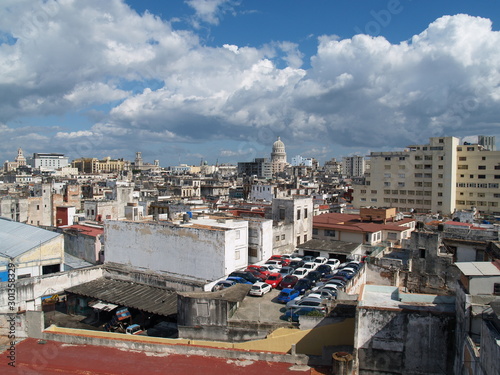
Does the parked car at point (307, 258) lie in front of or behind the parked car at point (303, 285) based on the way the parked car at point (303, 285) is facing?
behind

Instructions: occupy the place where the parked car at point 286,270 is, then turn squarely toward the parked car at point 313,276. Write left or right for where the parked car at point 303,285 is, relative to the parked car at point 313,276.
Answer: right

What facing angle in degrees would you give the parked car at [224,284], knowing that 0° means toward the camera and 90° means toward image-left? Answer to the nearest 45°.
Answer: approximately 45°

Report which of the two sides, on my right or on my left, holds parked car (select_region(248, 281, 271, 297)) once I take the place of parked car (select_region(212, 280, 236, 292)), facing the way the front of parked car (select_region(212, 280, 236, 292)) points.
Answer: on my left

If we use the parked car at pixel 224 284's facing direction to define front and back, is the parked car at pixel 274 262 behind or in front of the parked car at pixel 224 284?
behind

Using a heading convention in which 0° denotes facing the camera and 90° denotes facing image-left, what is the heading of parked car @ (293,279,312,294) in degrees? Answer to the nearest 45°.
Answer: approximately 45°

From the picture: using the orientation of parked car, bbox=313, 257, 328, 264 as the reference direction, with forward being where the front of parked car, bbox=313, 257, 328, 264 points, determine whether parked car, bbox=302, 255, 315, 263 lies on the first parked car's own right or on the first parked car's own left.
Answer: on the first parked car's own right

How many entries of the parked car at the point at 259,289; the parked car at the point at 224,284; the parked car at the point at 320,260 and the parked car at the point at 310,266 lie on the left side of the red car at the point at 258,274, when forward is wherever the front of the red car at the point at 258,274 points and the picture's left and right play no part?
2
